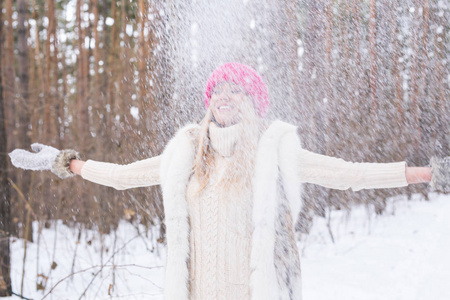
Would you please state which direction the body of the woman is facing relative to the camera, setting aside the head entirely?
toward the camera
